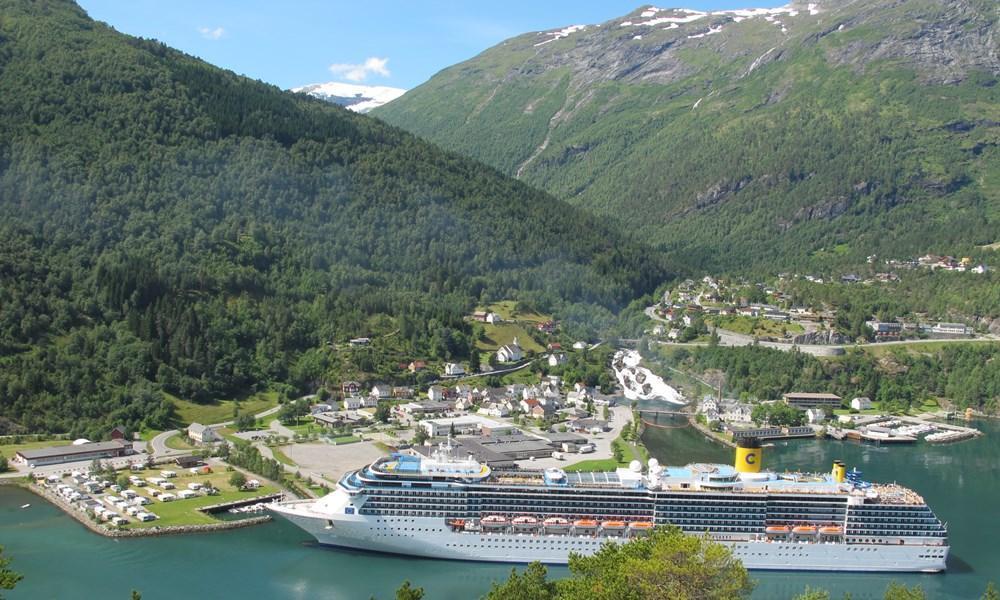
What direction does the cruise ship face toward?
to the viewer's left
